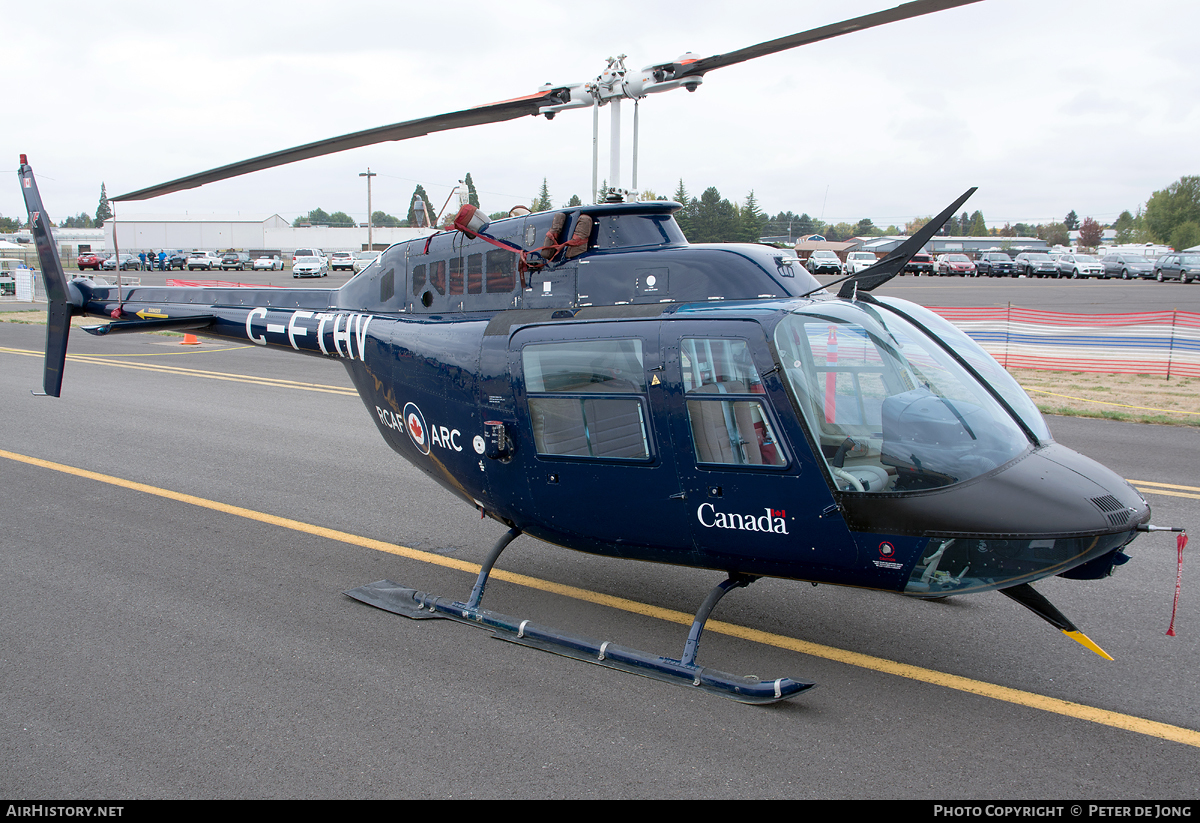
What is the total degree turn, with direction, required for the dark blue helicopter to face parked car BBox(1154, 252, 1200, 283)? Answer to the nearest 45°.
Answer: approximately 90° to its left

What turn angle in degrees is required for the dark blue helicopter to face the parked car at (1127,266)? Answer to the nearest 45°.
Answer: approximately 90° to its left

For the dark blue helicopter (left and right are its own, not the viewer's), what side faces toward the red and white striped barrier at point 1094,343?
left

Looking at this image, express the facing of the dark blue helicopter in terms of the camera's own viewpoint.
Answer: facing the viewer and to the right of the viewer
